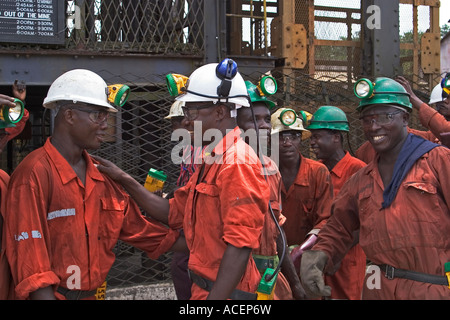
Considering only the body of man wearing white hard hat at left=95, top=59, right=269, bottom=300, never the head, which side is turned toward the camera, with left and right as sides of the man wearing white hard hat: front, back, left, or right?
left

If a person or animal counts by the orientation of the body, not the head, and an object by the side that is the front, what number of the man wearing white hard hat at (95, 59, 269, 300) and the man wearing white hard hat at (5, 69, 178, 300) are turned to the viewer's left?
1

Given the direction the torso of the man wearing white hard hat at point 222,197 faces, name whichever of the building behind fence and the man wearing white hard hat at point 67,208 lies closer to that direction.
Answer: the man wearing white hard hat

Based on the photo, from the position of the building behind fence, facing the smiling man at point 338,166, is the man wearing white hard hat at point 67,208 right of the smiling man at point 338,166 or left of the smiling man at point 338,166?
right

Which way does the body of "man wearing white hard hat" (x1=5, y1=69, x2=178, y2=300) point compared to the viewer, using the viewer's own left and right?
facing the viewer and to the right of the viewer

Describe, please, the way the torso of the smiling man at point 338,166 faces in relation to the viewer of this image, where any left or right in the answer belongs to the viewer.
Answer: facing the viewer and to the left of the viewer

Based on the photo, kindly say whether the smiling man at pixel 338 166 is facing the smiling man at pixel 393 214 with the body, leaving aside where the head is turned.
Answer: no

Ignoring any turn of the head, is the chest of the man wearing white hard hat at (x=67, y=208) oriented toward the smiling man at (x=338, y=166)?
no

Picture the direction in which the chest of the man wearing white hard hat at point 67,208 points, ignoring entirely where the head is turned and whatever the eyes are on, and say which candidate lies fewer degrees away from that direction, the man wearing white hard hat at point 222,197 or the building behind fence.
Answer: the man wearing white hard hat

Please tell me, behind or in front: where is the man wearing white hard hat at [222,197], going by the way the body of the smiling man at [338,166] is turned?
in front

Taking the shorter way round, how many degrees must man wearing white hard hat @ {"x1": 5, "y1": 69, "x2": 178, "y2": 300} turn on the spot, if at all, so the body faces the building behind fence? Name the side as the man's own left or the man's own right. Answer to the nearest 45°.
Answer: approximately 135° to the man's own left

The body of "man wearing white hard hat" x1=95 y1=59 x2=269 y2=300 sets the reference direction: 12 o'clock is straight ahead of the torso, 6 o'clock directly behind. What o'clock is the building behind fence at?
The building behind fence is roughly at 3 o'clock from the man wearing white hard hat.

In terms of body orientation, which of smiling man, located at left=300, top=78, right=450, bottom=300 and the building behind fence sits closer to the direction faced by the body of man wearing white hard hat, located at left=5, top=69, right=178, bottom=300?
the smiling man
